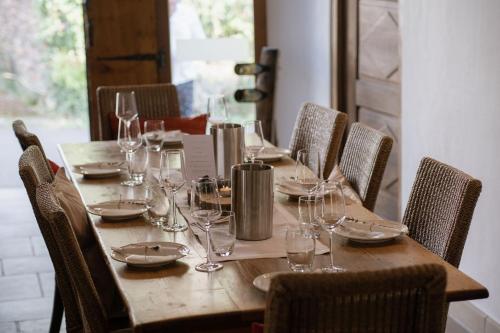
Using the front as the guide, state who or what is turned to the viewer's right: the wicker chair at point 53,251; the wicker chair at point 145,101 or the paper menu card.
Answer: the wicker chair at point 53,251

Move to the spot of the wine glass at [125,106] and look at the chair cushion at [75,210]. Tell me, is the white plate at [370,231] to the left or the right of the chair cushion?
left

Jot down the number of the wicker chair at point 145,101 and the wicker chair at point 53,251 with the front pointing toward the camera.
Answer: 1

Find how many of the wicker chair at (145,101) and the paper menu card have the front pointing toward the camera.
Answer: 2

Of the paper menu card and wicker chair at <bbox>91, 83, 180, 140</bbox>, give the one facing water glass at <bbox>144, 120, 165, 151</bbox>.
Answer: the wicker chair

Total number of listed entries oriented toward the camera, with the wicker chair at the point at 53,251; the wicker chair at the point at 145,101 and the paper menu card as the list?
2

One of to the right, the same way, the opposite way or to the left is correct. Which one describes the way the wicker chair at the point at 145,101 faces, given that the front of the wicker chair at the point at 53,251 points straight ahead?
to the right

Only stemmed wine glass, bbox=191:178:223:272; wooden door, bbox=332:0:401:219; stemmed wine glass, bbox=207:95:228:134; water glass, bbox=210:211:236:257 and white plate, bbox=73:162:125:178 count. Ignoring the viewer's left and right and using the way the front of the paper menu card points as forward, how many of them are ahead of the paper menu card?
2

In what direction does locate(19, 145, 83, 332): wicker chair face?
to the viewer's right

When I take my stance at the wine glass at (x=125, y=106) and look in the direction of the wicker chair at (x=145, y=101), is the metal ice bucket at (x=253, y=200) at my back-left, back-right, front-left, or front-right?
back-right
